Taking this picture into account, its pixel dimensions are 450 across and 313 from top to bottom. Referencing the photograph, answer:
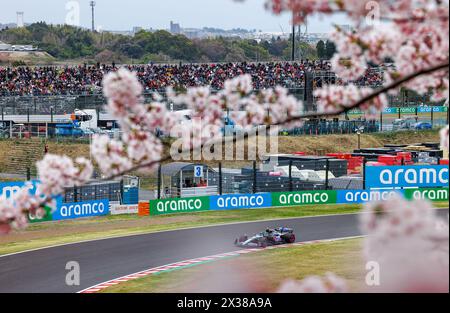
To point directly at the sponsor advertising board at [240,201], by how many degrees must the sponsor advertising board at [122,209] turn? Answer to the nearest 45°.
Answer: approximately 90° to its left

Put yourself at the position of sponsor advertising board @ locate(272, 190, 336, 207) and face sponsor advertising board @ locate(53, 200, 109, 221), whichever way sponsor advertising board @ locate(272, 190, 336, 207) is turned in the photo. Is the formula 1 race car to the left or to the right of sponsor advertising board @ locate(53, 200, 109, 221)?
left

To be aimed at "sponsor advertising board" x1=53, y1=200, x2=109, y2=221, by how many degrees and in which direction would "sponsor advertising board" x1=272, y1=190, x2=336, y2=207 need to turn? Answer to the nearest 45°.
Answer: approximately 45° to its right

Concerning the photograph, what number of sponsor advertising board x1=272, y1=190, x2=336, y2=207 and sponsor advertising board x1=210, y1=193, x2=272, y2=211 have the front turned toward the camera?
2

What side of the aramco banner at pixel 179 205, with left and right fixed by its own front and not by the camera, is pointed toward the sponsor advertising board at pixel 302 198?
left

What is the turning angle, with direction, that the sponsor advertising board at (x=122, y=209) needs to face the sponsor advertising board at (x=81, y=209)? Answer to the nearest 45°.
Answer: approximately 45° to its right

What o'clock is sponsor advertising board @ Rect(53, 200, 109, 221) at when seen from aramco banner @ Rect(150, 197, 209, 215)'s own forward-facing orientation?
The sponsor advertising board is roughly at 2 o'clock from the aramco banner.

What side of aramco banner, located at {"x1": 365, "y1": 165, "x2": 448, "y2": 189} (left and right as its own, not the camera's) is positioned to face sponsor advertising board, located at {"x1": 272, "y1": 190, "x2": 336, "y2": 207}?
right

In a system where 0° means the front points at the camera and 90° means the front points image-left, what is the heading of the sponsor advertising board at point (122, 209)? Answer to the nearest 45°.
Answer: approximately 0°

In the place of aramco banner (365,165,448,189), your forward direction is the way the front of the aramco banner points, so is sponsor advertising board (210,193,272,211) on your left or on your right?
on your right

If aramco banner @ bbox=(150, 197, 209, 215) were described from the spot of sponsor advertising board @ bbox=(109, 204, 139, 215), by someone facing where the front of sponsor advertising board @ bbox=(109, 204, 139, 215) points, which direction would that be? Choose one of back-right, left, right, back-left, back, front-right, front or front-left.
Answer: left
